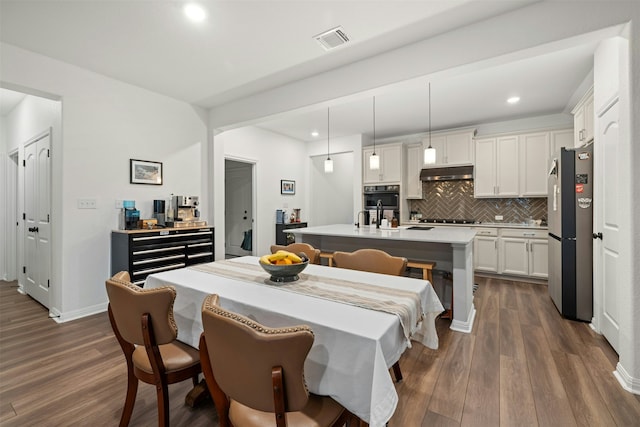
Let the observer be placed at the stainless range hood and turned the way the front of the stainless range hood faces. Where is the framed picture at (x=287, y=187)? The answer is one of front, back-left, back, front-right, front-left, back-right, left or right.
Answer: right

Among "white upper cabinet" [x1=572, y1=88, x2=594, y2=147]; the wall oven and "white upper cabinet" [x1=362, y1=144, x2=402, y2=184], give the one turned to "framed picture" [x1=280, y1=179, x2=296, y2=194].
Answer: "white upper cabinet" [x1=572, y1=88, x2=594, y2=147]

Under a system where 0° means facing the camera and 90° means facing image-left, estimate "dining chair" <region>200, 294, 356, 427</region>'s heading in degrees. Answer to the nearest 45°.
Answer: approximately 225°

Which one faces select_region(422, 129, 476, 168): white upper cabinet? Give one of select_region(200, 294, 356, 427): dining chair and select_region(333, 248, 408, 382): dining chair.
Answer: select_region(200, 294, 356, 427): dining chair

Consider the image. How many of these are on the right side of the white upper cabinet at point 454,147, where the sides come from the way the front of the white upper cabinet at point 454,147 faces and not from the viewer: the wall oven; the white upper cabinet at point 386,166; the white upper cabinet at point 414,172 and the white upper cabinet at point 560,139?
3

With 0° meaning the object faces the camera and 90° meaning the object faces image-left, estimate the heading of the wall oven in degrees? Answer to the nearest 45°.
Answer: approximately 0°

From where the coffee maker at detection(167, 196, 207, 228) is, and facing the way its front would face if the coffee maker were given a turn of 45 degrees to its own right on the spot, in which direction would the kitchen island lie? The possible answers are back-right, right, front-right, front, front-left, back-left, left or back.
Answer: front-left

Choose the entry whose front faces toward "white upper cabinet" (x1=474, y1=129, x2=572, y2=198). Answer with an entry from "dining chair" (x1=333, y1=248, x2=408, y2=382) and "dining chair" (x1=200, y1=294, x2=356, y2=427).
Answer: "dining chair" (x1=200, y1=294, x2=356, y2=427)

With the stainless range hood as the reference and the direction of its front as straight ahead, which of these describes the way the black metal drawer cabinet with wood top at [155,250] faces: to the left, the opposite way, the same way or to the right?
to the left

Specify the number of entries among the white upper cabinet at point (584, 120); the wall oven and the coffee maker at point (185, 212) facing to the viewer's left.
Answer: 1

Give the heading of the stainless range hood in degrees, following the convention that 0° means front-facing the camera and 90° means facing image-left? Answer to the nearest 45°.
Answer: approximately 0°

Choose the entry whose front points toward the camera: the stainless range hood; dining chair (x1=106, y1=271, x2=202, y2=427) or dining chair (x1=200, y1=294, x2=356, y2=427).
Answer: the stainless range hood

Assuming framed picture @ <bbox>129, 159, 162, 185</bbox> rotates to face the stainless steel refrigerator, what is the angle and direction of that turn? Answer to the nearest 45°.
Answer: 0° — it already faces it

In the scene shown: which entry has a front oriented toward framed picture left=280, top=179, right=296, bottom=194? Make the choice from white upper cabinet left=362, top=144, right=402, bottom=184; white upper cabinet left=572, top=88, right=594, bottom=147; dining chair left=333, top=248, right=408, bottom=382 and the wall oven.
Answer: white upper cabinet left=572, top=88, right=594, bottom=147

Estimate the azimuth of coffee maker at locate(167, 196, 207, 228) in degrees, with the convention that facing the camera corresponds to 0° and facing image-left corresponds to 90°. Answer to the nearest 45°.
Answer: approximately 315°

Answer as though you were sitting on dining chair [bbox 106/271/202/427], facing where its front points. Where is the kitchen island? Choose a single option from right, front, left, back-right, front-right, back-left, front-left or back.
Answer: front-right

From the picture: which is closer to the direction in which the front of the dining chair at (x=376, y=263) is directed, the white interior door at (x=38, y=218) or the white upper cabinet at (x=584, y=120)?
the white interior door

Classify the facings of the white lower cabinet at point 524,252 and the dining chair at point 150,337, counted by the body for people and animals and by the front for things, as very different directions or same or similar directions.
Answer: very different directions

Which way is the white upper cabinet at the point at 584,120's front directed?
to the viewer's left
